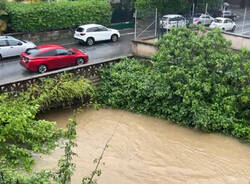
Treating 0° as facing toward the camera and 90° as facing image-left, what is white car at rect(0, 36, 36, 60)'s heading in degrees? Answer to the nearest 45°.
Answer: approximately 270°

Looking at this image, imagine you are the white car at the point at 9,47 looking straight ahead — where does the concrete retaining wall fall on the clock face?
The concrete retaining wall is roughly at 1 o'clock from the white car.

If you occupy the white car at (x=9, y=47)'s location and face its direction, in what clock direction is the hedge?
The hedge is roughly at 10 o'clock from the white car.

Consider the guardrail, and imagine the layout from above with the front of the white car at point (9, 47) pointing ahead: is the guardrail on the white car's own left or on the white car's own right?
on the white car's own right

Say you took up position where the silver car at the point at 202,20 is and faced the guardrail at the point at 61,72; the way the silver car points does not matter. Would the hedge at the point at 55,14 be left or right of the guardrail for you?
right

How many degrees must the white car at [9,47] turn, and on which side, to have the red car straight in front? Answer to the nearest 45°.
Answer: approximately 45° to its right
